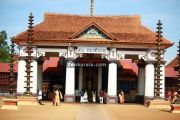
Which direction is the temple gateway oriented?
toward the camera
